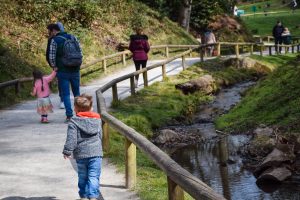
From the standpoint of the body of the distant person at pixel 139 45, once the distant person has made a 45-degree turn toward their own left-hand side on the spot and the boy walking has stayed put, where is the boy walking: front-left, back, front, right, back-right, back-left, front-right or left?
back-left

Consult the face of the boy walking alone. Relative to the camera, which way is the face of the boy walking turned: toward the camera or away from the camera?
away from the camera

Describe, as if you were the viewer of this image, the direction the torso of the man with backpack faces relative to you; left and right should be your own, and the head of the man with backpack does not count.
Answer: facing away from the viewer and to the left of the viewer

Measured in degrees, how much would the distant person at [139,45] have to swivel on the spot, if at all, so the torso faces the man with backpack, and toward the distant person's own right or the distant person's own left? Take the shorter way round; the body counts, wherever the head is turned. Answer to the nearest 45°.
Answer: approximately 180°

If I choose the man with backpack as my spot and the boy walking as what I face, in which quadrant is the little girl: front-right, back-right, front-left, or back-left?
back-right

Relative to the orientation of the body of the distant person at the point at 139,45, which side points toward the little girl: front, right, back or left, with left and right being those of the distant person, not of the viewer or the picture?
back

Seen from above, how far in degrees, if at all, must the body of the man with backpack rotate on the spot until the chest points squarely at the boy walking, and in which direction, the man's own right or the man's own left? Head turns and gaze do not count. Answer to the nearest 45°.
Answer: approximately 135° to the man's own left

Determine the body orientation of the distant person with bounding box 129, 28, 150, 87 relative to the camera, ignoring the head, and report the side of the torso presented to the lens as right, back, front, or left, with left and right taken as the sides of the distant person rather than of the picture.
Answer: back
